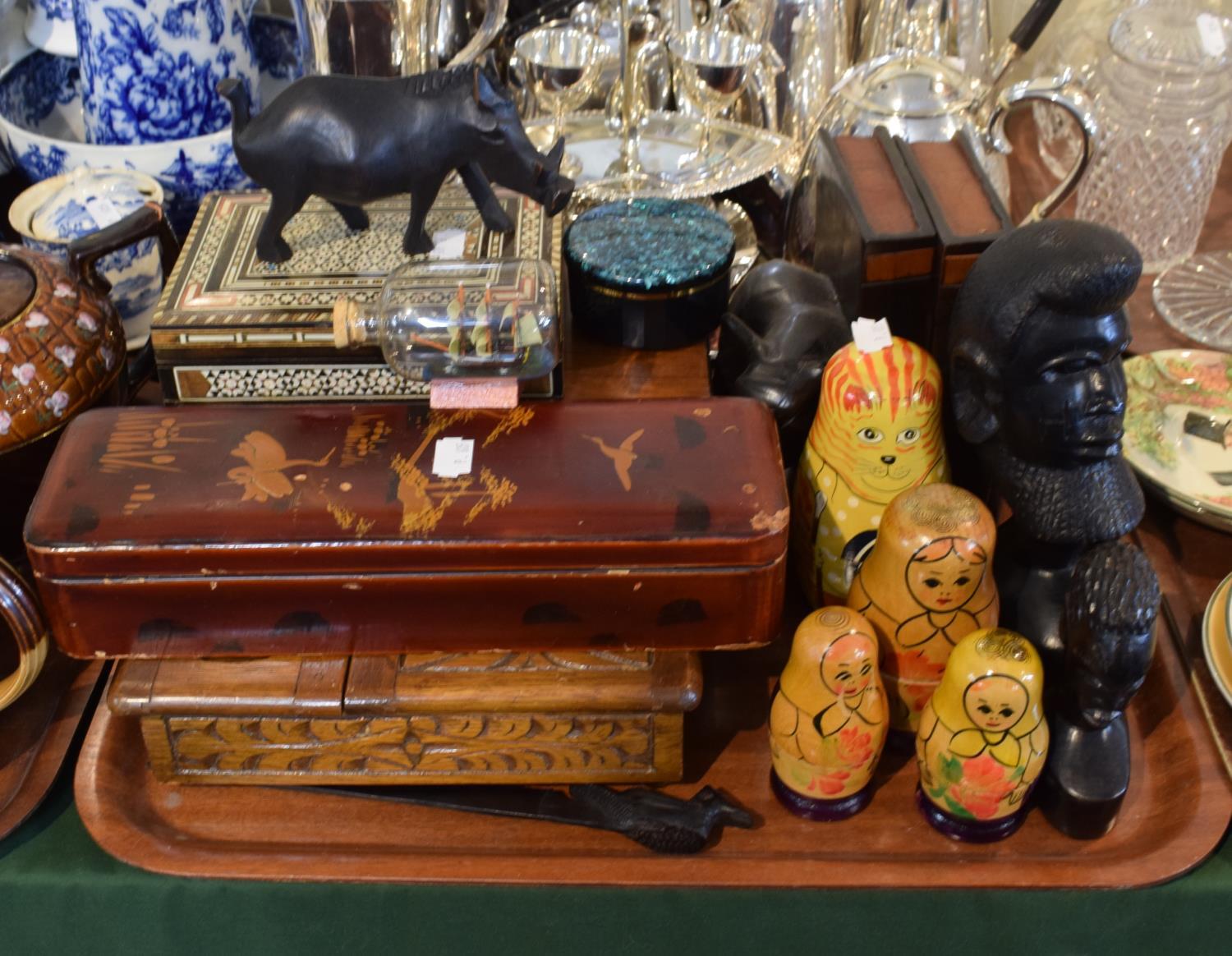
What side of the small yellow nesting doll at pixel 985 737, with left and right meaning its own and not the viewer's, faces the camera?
front

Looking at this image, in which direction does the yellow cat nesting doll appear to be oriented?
toward the camera

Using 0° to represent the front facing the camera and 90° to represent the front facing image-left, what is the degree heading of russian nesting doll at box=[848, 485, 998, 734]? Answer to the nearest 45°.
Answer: approximately 0°

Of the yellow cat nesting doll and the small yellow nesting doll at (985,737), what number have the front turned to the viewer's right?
0

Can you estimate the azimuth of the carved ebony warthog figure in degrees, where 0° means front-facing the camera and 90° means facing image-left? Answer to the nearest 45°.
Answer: approximately 270°

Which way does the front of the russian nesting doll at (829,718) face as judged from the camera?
facing the viewer and to the right of the viewer
